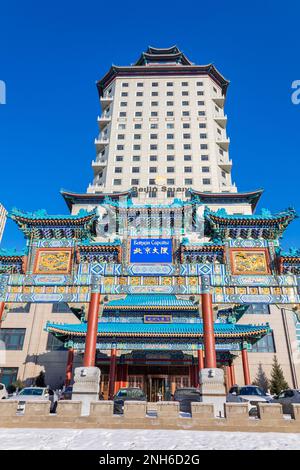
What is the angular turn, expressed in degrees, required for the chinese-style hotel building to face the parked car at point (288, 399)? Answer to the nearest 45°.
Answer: approximately 45° to its left

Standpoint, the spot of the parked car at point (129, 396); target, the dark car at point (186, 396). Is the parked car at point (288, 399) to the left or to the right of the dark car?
right

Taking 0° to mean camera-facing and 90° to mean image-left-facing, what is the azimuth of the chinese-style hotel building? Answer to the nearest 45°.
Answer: approximately 0°

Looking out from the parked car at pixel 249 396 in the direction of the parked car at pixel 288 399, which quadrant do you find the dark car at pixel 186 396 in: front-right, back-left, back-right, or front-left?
back-right

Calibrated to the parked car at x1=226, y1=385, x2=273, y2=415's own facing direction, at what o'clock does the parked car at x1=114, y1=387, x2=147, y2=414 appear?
the parked car at x1=114, y1=387, x2=147, y2=414 is roughly at 4 o'clock from the parked car at x1=226, y1=385, x2=273, y2=415.
